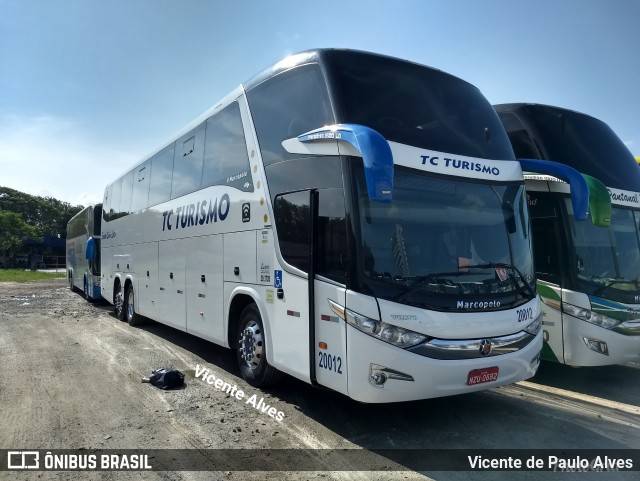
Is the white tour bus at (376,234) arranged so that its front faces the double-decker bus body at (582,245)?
no

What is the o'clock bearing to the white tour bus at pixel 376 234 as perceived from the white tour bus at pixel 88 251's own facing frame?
the white tour bus at pixel 376 234 is roughly at 1 o'clock from the white tour bus at pixel 88 251.

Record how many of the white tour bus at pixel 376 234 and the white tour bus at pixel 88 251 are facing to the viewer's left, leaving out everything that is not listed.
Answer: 0

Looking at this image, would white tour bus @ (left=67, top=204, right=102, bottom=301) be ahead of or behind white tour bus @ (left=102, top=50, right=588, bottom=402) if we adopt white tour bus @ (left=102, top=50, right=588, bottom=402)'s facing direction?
behind

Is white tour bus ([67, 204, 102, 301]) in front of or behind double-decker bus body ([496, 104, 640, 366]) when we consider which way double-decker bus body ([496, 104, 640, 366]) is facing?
behind

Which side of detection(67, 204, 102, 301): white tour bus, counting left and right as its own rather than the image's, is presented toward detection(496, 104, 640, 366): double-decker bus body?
front

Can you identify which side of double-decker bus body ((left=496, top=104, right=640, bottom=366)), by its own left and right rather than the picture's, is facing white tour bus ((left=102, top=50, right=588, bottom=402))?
right

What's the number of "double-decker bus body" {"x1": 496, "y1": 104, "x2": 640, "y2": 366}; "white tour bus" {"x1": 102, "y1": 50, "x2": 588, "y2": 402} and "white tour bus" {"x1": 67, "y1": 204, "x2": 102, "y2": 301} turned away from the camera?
0

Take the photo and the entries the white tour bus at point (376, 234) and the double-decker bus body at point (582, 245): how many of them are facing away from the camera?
0

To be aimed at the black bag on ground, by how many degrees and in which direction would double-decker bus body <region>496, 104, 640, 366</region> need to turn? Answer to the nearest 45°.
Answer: approximately 90° to its right

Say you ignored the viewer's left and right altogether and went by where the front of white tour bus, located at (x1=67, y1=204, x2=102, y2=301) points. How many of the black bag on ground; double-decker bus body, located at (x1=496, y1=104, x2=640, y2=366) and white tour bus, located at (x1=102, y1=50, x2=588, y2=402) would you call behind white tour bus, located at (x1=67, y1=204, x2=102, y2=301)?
0

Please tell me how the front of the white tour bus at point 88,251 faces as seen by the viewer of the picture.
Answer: facing the viewer and to the right of the viewer

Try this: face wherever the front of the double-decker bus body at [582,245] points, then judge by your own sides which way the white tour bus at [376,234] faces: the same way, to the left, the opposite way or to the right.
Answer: the same way
